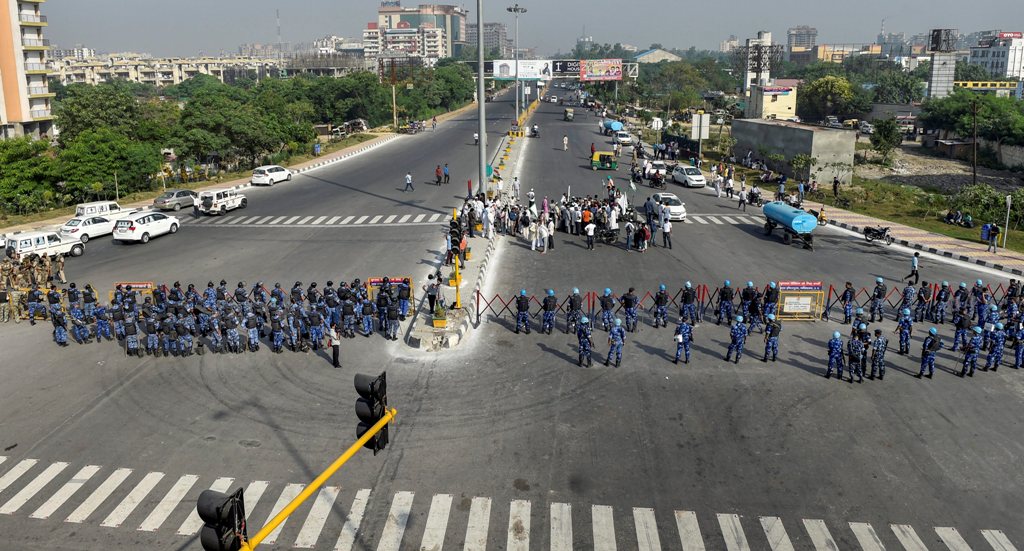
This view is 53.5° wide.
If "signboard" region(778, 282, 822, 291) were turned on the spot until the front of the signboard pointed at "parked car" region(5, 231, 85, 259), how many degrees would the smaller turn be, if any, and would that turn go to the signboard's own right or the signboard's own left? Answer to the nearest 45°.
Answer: approximately 90° to the signboard's own right

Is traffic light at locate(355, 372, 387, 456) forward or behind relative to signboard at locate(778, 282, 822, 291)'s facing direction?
forward

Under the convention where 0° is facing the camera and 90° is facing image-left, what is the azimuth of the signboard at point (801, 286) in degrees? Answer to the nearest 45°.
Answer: approximately 0°

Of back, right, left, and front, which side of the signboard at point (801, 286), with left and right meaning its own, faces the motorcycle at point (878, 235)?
back

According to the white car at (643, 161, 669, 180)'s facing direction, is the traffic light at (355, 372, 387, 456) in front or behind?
in front
